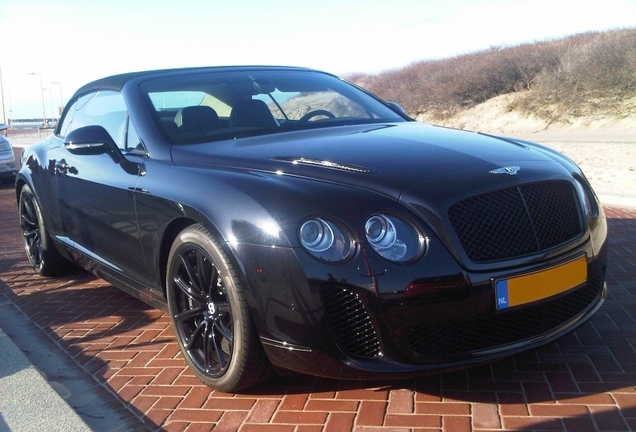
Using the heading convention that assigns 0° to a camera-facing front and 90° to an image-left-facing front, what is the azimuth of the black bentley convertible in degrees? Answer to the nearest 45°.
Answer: approximately 315°
